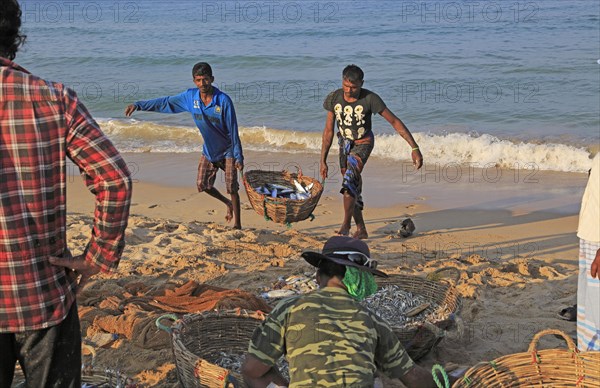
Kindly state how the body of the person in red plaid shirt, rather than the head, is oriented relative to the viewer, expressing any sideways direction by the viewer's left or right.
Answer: facing away from the viewer

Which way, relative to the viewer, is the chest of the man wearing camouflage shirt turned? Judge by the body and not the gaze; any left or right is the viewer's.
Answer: facing away from the viewer

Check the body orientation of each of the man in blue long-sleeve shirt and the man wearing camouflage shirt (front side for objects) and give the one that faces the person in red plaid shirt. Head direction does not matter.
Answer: the man in blue long-sleeve shirt

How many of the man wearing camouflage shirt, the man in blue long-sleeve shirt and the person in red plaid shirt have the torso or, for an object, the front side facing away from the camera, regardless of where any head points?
2

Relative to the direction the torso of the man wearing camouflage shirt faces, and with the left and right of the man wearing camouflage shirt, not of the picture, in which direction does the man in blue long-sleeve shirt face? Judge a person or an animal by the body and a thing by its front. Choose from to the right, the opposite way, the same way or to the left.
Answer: the opposite way

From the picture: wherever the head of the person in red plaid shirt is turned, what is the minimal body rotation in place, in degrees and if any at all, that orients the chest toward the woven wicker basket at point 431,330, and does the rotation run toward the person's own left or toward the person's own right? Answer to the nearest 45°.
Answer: approximately 45° to the person's own right

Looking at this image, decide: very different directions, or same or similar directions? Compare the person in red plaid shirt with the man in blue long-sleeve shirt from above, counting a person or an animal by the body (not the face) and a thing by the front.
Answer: very different directions

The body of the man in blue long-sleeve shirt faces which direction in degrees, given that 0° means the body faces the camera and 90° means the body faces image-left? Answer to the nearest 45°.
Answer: approximately 0°
